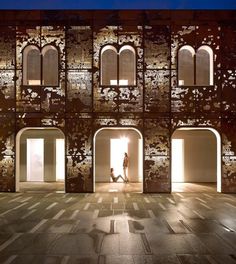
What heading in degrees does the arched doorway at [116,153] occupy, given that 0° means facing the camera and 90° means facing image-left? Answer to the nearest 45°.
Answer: approximately 0°

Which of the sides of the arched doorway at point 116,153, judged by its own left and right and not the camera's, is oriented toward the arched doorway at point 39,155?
right
